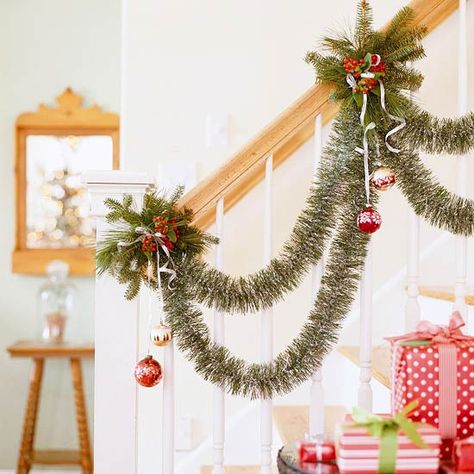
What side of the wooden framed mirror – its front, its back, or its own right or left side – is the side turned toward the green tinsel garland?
front

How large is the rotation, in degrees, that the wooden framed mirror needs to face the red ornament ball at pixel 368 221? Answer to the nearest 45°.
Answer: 0° — it already faces it

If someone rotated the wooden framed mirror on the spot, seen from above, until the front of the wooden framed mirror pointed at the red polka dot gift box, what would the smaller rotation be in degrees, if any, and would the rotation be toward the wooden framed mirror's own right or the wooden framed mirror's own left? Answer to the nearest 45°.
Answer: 0° — it already faces it

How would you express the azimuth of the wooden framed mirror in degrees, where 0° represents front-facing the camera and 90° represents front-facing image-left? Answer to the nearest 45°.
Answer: approximately 0°

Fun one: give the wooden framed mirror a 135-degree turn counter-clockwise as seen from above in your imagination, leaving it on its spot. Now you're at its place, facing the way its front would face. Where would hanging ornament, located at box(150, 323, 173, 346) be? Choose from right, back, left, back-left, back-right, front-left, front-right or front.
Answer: back-right

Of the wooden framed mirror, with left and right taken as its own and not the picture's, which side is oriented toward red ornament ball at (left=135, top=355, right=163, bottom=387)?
front
